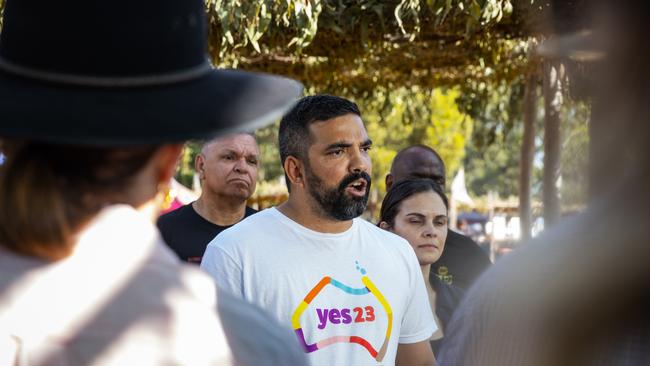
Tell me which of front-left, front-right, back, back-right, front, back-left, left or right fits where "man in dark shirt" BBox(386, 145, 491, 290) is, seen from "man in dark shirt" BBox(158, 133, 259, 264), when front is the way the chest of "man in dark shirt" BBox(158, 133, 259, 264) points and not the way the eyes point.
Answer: front-left

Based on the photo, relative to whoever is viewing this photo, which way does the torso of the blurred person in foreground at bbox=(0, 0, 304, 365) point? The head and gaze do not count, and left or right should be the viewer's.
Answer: facing away from the viewer and to the right of the viewer

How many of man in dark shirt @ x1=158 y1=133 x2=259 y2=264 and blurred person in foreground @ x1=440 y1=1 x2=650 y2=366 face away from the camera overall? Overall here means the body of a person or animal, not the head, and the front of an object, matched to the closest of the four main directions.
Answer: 1

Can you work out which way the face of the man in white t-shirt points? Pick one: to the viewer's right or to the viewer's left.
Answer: to the viewer's right

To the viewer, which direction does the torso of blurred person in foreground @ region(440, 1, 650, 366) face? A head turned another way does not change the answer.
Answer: away from the camera

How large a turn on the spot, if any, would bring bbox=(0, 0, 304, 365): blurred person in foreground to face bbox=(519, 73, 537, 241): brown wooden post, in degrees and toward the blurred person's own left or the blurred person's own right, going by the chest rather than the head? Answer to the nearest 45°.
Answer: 0° — they already face it

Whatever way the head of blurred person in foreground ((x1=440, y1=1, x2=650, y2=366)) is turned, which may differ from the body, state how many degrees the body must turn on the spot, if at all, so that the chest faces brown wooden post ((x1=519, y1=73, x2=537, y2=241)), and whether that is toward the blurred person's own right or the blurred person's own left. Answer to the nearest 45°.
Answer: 0° — they already face it

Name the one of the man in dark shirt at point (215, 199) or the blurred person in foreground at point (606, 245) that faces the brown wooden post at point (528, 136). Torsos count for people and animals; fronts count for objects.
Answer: the blurred person in foreground

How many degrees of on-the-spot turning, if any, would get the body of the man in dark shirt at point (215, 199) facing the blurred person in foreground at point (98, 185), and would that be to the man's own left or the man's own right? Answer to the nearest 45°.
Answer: approximately 45° to the man's own right

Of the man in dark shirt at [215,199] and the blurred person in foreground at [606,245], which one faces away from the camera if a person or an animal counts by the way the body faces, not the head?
the blurred person in foreground
